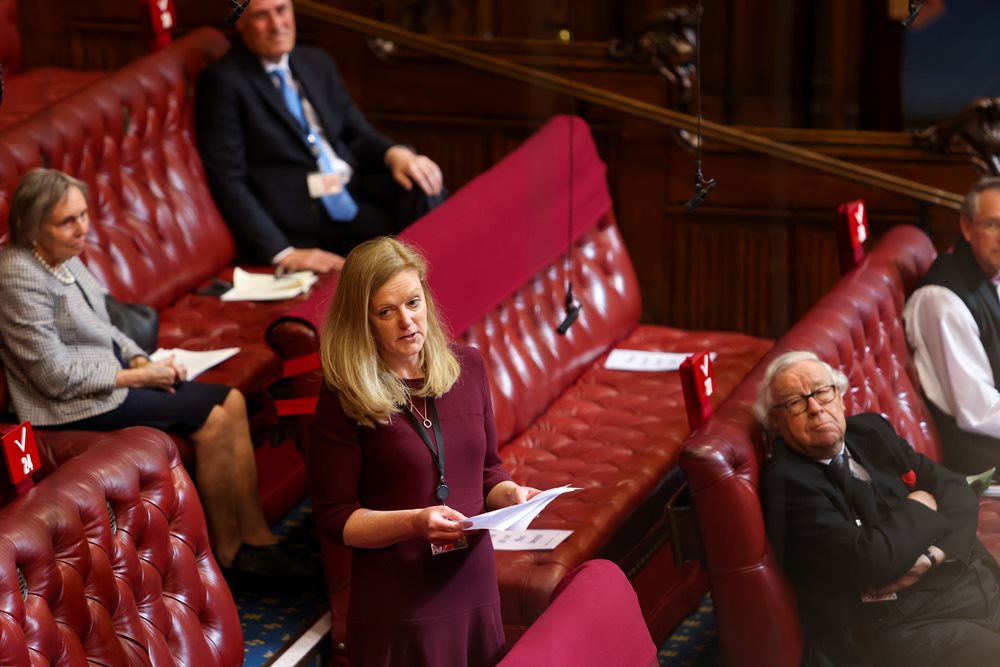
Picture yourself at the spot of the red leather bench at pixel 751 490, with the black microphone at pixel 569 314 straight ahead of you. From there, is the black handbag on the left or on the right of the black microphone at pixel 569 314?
left

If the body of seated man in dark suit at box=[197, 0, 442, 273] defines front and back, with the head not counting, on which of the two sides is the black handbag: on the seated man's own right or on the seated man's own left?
on the seated man's own right

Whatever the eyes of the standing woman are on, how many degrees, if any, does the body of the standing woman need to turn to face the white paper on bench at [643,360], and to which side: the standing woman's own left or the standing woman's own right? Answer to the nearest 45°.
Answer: approximately 135° to the standing woman's own left

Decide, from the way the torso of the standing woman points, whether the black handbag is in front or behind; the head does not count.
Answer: behind

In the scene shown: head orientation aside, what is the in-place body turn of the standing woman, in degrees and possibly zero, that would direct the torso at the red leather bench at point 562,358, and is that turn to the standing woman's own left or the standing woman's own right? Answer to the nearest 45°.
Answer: approximately 135° to the standing woman's own left

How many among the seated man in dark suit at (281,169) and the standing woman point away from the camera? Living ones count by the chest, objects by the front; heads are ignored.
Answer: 0

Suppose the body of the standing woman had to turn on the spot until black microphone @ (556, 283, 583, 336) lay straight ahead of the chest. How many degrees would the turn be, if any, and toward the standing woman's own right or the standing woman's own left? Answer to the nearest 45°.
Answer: approximately 135° to the standing woman's own left

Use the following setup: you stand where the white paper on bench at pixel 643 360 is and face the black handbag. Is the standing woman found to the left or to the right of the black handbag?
left
